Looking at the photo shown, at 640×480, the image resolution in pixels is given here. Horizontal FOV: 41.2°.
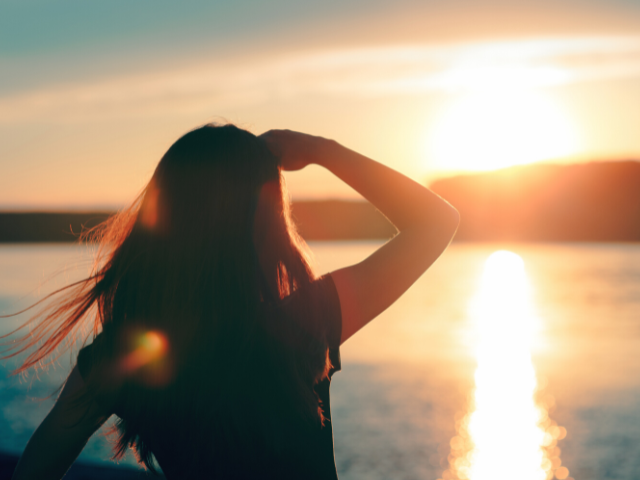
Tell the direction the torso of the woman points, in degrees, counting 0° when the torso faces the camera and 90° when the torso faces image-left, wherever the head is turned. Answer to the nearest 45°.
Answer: approximately 180°

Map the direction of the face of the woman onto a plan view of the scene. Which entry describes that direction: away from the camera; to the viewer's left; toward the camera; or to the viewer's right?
away from the camera
